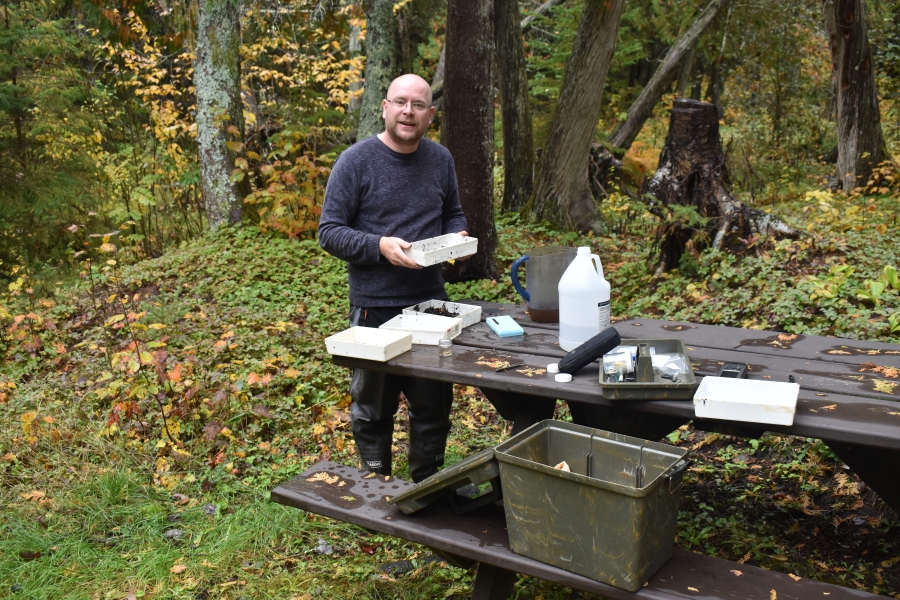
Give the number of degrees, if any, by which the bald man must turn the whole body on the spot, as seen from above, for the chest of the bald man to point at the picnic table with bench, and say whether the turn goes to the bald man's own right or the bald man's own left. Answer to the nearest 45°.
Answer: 0° — they already face it

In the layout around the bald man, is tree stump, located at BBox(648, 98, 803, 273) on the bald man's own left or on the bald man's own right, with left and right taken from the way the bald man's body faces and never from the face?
on the bald man's own left

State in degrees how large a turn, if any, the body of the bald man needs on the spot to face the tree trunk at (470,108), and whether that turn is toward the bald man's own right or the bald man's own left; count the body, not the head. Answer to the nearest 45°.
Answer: approximately 135° to the bald man's own left

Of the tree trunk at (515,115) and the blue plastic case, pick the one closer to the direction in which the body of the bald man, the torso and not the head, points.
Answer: the blue plastic case

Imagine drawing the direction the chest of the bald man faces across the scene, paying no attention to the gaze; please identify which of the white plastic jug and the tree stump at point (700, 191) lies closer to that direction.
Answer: the white plastic jug

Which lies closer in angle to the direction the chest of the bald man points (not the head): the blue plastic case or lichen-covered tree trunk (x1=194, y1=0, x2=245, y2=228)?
the blue plastic case
